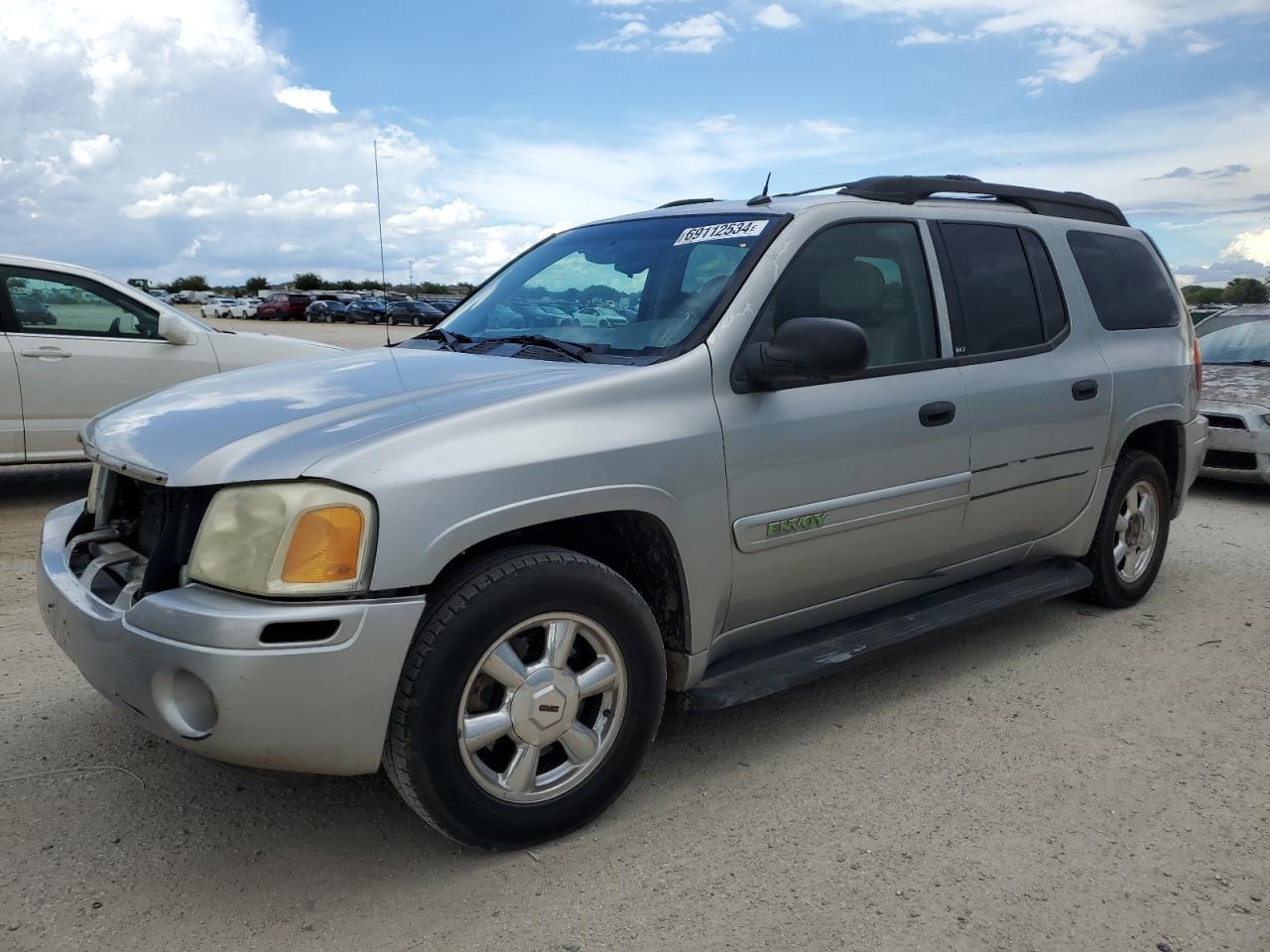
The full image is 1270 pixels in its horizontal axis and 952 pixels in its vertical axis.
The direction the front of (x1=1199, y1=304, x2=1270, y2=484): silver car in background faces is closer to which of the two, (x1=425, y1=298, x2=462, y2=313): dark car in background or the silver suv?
the silver suv

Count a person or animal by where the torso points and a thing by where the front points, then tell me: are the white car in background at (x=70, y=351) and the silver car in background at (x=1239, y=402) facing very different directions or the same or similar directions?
very different directions

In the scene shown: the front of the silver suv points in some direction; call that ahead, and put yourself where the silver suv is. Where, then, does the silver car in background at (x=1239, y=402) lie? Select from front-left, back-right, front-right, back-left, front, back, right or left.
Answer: back

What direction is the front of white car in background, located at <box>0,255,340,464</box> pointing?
to the viewer's right

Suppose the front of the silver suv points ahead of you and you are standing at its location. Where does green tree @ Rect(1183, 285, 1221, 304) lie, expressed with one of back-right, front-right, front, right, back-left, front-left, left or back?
back

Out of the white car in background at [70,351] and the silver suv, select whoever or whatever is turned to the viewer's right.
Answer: the white car in background

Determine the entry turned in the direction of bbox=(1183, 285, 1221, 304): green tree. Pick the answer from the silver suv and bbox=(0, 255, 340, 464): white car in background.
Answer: the white car in background

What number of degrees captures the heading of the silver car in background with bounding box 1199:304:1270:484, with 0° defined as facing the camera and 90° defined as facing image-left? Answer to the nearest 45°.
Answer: approximately 45°

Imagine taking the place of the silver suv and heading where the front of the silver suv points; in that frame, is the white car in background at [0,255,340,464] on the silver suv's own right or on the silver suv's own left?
on the silver suv's own right

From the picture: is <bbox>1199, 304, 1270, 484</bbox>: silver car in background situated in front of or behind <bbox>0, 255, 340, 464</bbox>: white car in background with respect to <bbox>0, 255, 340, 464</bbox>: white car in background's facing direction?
in front

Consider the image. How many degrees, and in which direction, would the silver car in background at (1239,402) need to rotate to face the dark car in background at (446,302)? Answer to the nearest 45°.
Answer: approximately 90° to its right
